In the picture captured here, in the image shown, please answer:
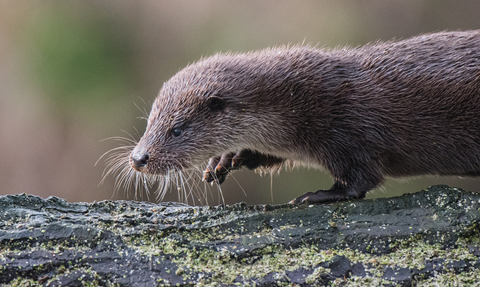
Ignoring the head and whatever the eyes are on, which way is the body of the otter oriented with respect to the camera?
to the viewer's left
